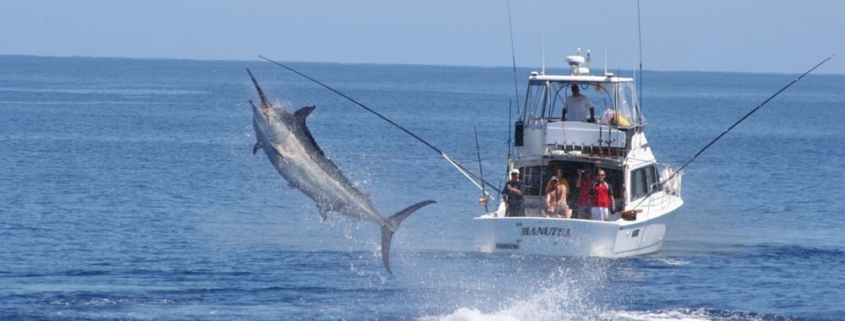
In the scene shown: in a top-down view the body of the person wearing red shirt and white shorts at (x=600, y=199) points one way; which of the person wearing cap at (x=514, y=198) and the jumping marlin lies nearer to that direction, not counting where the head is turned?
the jumping marlin

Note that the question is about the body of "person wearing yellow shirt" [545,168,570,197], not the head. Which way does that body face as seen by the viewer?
toward the camera

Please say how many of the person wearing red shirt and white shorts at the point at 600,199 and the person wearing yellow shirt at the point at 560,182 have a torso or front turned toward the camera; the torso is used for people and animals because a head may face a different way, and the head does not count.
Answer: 2

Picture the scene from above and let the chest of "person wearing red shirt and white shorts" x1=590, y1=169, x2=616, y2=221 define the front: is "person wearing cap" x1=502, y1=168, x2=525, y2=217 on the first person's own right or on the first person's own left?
on the first person's own right

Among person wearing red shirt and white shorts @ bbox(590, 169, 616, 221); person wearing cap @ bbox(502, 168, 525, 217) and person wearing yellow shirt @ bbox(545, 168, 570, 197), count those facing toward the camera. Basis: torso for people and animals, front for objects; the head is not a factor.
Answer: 3

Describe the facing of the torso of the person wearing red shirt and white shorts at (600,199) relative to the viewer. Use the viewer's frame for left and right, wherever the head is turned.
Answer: facing the viewer
